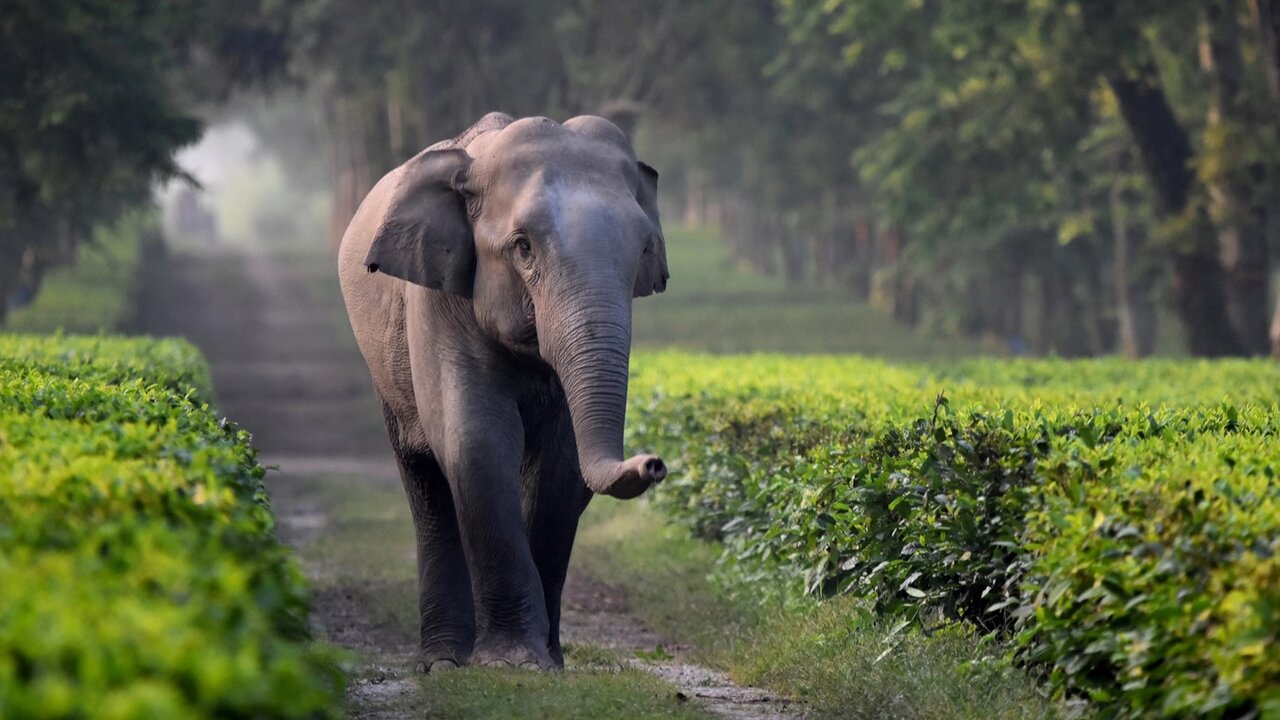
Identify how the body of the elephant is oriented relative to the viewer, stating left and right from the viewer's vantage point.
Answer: facing the viewer and to the right of the viewer
